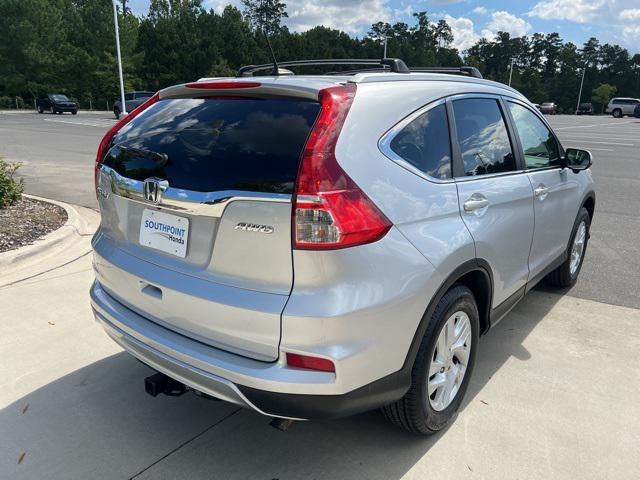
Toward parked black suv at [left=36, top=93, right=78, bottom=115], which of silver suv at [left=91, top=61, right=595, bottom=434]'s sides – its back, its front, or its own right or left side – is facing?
left

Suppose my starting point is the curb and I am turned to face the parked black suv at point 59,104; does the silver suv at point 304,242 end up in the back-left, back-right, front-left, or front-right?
back-right

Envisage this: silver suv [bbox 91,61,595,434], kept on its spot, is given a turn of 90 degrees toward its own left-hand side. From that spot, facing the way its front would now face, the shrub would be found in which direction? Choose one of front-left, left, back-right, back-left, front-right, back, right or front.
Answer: front

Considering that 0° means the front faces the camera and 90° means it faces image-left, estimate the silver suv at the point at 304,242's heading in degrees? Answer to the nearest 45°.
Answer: approximately 225°

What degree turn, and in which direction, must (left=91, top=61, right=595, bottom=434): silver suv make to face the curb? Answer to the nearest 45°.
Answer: approximately 90° to its left
